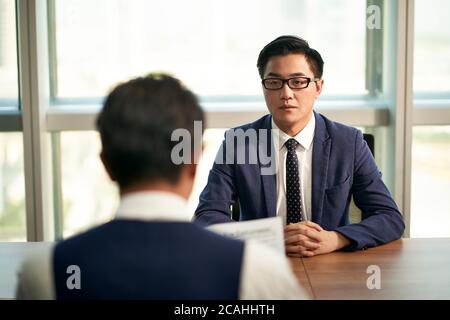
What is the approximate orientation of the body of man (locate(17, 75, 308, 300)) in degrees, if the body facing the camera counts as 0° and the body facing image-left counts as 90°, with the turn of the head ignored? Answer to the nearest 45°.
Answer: approximately 180°

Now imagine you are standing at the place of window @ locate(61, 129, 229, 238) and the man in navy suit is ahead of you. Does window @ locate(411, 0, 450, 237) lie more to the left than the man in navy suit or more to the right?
left

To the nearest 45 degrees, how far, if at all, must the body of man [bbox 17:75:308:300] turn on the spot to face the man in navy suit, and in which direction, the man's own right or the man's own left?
0° — they already face them

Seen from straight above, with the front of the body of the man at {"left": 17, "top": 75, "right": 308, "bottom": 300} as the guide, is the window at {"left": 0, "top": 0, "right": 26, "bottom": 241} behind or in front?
in front

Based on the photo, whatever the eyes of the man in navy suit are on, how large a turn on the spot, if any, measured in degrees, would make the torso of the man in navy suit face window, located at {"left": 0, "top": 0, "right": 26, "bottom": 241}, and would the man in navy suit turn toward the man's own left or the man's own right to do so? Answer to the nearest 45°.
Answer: approximately 135° to the man's own right

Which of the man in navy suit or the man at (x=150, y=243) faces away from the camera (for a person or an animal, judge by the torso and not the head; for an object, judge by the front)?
the man

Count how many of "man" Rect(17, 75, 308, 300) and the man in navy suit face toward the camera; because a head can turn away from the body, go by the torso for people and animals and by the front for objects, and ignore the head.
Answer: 1

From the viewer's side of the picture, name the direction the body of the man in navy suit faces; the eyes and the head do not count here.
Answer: toward the camera

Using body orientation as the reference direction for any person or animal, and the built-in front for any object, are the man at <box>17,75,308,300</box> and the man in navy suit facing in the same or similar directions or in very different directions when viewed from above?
very different directions

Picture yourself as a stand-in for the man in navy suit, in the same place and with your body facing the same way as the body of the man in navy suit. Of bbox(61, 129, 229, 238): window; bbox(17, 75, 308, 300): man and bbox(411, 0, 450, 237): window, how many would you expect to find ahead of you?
1

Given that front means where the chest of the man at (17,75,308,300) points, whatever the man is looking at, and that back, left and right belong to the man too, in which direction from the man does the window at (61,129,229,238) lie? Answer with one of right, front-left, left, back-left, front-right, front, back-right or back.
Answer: front

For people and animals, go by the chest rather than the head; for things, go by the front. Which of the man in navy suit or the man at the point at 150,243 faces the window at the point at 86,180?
the man
